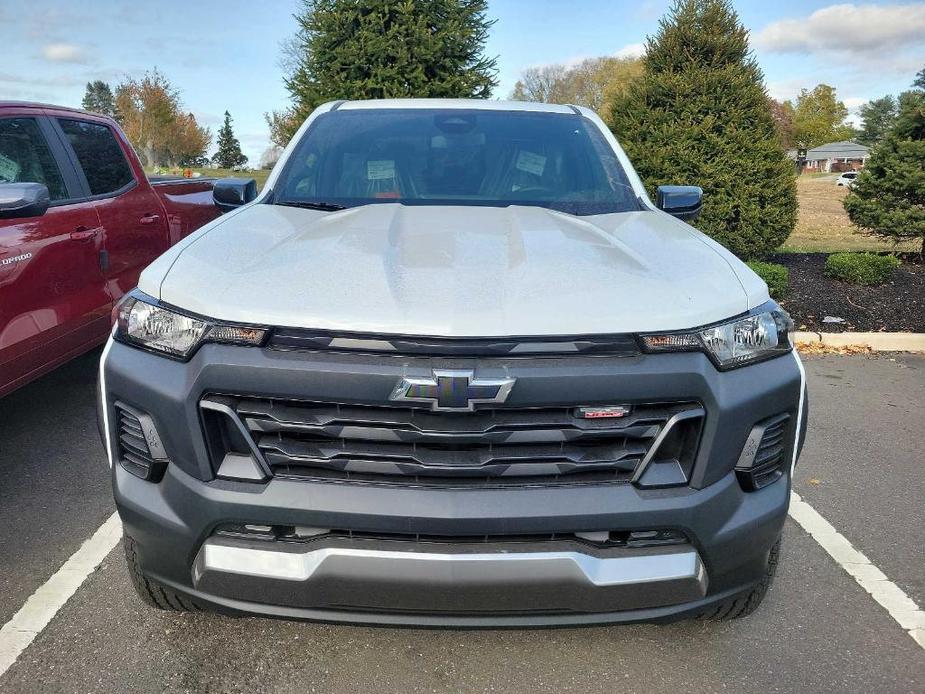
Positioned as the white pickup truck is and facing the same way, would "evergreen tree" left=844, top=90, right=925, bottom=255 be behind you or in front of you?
behind

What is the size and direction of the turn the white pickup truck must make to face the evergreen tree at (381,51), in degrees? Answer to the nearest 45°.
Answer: approximately 180°

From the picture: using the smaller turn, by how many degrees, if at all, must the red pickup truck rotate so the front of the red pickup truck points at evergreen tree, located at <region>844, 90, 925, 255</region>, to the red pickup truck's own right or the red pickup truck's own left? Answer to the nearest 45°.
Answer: approximately 135° to the red pickup truck's own left

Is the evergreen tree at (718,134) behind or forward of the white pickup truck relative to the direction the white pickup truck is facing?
behind

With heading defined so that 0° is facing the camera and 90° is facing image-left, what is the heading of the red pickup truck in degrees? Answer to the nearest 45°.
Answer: approximately 45°

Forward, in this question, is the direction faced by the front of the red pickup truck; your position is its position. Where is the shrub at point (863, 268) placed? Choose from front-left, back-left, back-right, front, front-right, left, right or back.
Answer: back-left

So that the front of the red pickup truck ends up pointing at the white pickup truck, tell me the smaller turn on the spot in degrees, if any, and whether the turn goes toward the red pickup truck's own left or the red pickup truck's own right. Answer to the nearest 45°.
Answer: approximately 45° to the red pickup truck's own left

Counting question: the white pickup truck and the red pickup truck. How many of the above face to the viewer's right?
0

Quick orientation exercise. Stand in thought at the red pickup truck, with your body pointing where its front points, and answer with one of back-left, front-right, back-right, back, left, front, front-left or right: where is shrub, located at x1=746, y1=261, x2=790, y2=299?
back-left

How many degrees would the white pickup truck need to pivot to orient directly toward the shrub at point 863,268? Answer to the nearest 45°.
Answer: approximately 135° to its left

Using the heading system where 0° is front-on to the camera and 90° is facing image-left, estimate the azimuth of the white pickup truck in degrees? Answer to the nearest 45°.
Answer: approximately 0°
